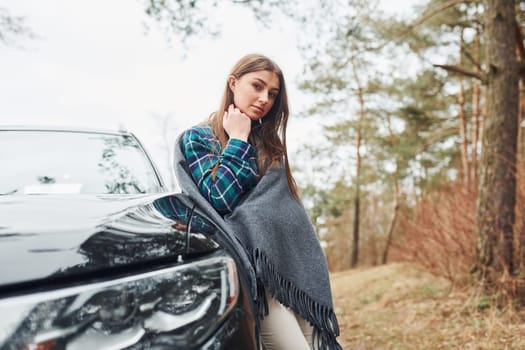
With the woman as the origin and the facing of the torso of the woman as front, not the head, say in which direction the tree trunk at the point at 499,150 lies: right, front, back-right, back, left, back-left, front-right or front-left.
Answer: left

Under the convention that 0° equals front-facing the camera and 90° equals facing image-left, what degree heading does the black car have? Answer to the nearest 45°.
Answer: approximately 0°

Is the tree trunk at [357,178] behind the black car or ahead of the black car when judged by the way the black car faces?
behind

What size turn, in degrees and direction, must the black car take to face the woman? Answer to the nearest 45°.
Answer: approximately 45° to its left

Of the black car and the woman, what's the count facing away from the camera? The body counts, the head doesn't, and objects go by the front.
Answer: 0

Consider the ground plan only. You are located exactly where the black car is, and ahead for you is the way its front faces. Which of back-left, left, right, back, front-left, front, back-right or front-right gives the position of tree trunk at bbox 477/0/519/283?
back-left

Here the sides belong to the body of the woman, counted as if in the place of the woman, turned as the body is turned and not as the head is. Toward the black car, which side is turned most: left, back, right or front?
right
